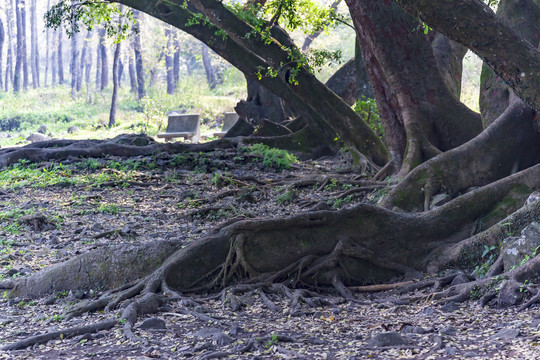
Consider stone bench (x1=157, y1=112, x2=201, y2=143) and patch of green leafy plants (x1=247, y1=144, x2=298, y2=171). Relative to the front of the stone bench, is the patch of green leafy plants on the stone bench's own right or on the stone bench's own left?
on the stone bench's own left

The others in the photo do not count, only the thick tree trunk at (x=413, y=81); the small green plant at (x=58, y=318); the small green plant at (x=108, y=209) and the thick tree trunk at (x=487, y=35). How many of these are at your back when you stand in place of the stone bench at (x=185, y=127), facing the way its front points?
0

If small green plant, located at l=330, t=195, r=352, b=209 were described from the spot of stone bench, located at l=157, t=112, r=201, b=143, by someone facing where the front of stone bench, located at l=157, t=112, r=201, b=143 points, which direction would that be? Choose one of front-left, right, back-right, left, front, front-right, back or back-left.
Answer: front-left

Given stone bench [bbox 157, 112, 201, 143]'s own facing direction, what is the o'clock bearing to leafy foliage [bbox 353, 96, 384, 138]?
The leafy foliage is roughly at 8 o'clock from the stone bench.

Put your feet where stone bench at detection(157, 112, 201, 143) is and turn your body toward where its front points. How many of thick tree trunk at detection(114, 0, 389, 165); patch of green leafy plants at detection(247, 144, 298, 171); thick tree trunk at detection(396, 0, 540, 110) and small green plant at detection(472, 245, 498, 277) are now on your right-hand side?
0

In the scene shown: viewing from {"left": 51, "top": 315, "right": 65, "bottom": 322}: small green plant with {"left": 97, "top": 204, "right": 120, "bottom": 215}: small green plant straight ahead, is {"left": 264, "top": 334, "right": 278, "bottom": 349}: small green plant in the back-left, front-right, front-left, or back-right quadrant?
back-right

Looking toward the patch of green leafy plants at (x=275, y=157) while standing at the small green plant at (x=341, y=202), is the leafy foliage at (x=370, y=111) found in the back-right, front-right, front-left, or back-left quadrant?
front-right

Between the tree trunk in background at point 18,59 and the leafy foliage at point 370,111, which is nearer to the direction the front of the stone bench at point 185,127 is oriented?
the leafy foliage

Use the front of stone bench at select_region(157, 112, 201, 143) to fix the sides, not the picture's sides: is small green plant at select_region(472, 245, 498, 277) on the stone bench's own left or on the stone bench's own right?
on the stone bench's own left

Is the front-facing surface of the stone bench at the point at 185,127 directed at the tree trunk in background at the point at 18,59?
no

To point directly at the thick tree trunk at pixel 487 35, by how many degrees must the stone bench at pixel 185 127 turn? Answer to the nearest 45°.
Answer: approximately 45° to its left

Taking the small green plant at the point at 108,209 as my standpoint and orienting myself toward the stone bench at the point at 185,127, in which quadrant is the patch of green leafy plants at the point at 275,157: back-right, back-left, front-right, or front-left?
front-right

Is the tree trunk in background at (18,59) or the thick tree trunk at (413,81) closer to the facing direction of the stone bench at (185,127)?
the thick tree trunk

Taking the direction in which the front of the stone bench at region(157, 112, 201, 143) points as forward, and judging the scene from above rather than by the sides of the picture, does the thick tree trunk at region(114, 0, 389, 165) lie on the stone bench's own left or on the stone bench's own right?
on the stone bench's own left

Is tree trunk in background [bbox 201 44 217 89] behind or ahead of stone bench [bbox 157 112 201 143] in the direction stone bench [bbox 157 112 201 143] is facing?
behind

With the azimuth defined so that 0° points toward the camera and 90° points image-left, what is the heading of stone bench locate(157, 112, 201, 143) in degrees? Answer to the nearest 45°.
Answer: approximately 45°

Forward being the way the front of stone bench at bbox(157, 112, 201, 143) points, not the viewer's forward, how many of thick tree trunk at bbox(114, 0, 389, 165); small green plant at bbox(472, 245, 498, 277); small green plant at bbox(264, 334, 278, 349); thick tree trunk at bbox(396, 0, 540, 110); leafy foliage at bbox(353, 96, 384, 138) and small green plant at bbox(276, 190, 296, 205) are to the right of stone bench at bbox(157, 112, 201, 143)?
0

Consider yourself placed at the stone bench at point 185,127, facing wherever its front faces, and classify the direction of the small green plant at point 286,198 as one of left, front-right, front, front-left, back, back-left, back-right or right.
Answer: front-left
